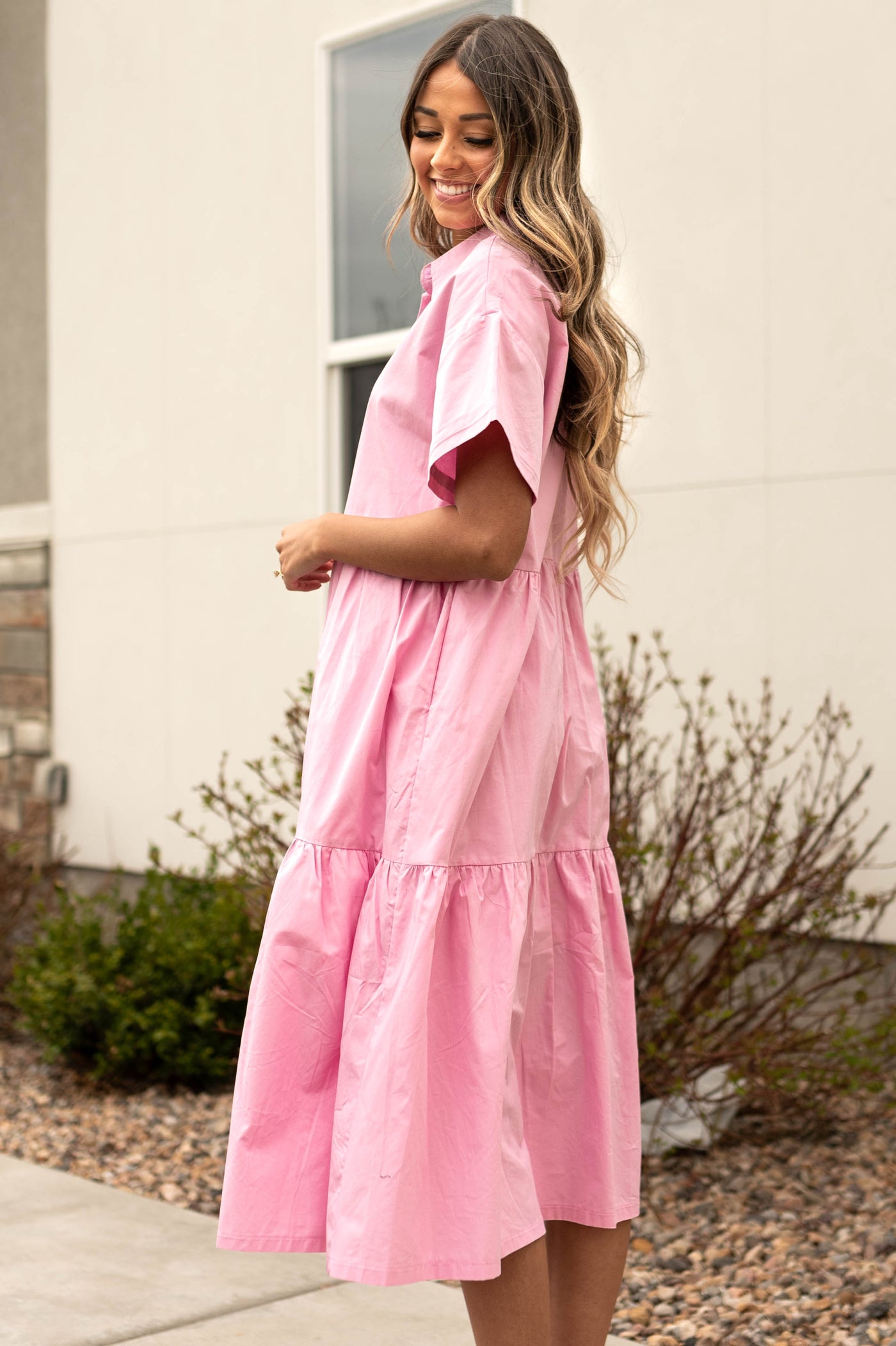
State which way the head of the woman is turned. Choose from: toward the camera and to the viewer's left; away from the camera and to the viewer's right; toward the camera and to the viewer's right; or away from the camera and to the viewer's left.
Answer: toward the camera and to the viewer's left

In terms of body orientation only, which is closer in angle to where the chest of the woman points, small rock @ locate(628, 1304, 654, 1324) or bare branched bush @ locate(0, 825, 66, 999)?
the bare branched bush

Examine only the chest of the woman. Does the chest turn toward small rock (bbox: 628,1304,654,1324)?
no

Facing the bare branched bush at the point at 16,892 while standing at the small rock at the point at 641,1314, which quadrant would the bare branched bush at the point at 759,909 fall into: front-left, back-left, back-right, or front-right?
front-right

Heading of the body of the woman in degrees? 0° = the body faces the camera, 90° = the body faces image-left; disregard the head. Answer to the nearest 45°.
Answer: approximately 90°

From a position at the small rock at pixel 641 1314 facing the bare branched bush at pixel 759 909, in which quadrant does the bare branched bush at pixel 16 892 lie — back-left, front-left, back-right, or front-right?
front-left

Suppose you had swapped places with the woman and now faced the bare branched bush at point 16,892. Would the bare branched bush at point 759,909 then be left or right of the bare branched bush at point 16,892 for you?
right

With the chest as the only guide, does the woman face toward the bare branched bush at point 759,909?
no

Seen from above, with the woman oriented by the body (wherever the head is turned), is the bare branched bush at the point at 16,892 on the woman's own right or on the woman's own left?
on the woman's own right
